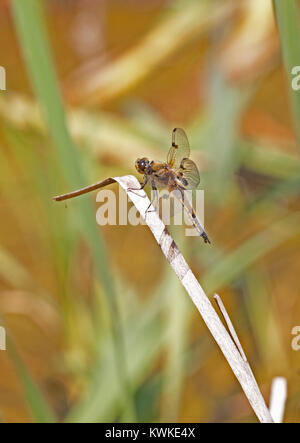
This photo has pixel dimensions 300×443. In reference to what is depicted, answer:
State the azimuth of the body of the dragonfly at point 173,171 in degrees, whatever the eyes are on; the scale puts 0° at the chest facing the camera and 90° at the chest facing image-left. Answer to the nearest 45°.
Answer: approximately 90°
